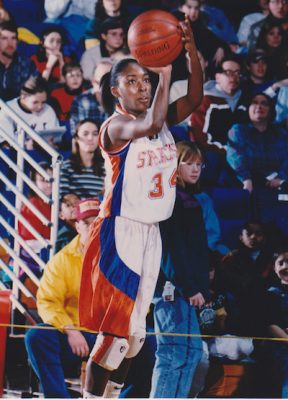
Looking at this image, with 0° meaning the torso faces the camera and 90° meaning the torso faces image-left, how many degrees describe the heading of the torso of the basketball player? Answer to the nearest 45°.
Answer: approximately 315°

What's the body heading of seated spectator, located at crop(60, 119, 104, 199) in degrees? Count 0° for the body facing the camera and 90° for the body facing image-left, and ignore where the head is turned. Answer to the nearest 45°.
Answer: approximately 315°

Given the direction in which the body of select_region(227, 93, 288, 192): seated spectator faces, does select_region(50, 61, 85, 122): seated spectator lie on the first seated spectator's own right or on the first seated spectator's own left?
on the first seated spectator's own right

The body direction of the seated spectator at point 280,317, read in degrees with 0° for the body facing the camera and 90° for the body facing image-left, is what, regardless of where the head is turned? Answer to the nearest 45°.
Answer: approximately 0°

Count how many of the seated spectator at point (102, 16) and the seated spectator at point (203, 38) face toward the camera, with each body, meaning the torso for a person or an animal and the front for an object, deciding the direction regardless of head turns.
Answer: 2

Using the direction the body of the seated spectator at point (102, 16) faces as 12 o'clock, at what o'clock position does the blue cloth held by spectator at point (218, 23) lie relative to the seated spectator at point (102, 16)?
the blue cloth held by spectator at point (218, 23) is roughly at 9 o'clock from the seated spectator at point (102, 16).
